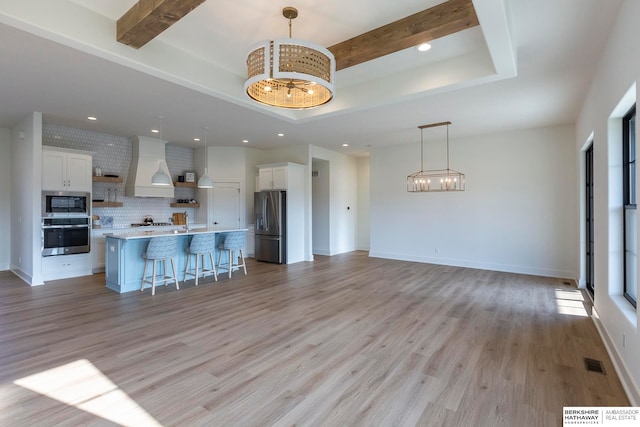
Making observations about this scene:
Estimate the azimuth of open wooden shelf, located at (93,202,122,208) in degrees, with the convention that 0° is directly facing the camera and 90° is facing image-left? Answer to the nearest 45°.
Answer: approximately 0°

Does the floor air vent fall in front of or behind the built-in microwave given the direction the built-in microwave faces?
in front

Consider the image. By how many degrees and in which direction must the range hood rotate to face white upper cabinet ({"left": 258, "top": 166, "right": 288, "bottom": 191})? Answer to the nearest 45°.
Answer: approximately 45° to its left

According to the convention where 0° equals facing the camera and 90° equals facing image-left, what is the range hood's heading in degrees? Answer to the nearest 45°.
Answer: approximately 315°

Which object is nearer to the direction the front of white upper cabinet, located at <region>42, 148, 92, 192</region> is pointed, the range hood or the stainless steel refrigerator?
the stainless steel refrigerator

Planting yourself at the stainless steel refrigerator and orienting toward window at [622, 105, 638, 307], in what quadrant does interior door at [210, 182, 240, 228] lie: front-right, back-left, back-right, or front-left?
back-right

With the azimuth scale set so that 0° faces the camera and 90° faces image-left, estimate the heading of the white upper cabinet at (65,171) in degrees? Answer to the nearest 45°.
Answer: approximately 0°

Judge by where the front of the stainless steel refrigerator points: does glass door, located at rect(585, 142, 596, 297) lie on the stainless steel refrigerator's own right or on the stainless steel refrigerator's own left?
on the stainless steel refrigerator's own left

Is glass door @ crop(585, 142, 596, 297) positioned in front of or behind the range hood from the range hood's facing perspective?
in front

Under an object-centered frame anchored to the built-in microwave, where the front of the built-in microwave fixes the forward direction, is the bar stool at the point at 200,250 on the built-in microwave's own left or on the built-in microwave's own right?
on the built-in microwave's own left

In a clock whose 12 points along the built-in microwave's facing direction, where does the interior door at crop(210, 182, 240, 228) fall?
The interior door is roughly at 9 o'clock from the built-in microwave.

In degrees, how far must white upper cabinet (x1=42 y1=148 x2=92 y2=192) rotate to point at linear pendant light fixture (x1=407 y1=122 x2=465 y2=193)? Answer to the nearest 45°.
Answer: approximately 45° to its left

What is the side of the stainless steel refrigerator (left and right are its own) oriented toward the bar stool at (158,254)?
front

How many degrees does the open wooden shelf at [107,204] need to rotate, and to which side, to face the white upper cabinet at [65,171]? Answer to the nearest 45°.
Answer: approximately 45° to its right

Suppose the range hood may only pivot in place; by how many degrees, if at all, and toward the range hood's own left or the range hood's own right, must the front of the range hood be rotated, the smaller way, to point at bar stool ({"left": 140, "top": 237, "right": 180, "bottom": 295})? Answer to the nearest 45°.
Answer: approximately 45° to the range hood's own right

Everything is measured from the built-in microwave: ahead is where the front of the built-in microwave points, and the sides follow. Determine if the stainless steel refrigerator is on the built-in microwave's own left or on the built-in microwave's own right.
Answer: on the built-in microwave's own left

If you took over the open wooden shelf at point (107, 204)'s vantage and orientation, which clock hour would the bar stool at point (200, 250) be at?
The bar stool is roughly at 11 o'clock from the open wooden shelf.
